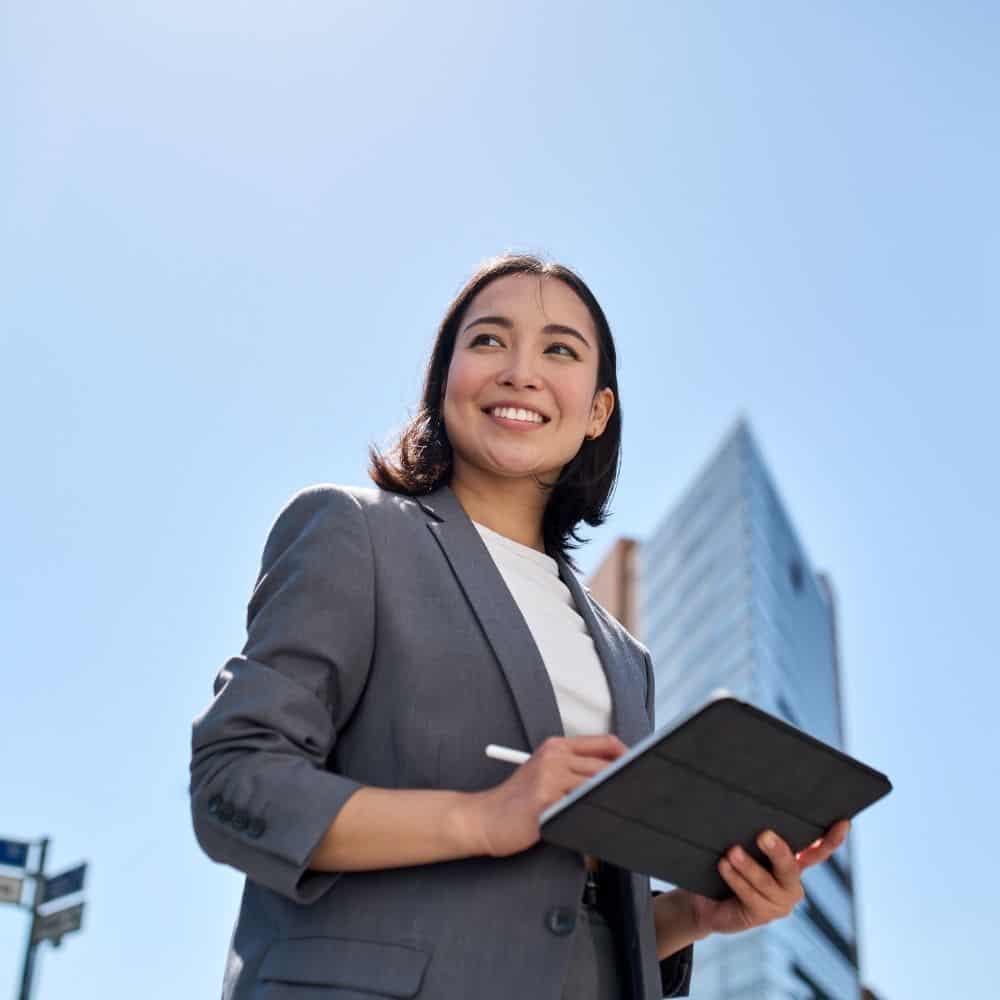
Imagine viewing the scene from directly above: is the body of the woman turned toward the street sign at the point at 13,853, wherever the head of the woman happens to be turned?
no

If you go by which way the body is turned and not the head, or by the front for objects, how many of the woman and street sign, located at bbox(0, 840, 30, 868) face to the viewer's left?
0

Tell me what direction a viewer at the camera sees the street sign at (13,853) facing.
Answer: facing the viewer
